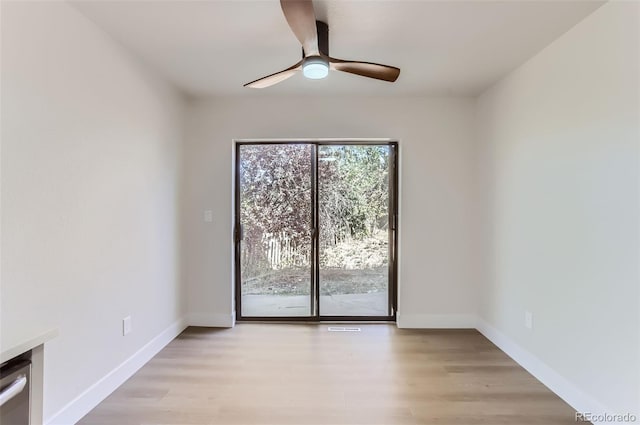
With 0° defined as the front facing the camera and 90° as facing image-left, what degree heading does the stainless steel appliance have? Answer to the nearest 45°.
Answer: approximately 315°
